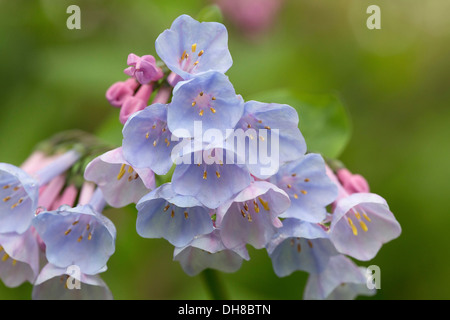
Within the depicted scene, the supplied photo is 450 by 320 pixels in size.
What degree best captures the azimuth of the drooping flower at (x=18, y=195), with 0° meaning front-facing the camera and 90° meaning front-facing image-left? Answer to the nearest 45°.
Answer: approximately 45°

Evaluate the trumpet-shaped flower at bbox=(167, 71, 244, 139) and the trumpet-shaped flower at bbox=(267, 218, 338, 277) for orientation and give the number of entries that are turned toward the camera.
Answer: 2

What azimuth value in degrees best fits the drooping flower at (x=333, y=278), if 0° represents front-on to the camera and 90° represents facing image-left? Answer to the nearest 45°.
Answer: approximately 0°

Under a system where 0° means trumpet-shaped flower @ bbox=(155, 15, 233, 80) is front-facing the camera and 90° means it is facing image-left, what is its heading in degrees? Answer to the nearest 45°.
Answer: approximately 0°

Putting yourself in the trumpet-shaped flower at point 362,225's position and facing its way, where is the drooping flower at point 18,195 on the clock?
The drooping flower is roughly at 4 o'clock from the trumpet-shaped flower.
